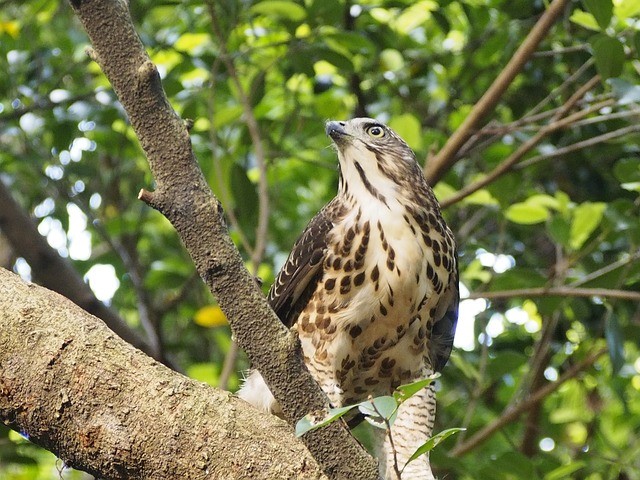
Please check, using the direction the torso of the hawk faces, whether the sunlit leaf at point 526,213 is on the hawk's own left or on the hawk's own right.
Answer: on the hawk's own left

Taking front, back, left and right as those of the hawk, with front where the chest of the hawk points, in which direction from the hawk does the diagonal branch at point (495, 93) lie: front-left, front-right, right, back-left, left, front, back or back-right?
back-left

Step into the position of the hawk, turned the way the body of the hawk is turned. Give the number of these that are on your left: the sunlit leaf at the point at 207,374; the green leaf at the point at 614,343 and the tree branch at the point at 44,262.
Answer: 1

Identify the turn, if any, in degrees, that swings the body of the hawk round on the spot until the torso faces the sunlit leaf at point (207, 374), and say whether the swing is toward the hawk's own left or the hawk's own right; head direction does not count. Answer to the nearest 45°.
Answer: approximately 135° to the hawk's own right

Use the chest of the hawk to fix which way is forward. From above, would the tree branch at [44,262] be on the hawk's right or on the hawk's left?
on the hawk's right

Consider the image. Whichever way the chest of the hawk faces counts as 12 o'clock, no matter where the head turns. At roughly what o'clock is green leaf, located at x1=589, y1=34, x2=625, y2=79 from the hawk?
The green leaf is roughly at 8 o'clock from the hawk.

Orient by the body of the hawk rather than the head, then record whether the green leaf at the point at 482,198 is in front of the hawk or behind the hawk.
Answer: behind

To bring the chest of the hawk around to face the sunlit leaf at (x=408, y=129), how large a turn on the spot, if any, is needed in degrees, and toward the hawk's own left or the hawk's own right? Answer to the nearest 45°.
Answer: approximately 180°

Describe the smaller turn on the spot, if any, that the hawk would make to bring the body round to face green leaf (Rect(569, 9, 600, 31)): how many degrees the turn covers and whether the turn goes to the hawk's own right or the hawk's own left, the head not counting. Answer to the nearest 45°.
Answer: approximately 135° to the hawk's own left

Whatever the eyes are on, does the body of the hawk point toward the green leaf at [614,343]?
no

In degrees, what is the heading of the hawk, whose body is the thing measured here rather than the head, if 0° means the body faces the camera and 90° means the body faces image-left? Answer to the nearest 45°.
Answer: approximately 0°

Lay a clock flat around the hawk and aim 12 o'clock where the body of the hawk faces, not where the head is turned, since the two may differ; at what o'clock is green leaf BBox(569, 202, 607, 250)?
The green leaf is roughly at 8 o'clock from the hawk.

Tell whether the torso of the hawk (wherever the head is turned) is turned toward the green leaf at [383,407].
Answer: yes

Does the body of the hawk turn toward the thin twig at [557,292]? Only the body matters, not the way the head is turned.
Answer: no
